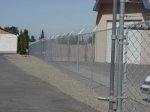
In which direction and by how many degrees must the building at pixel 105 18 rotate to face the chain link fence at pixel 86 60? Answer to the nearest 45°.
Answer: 0° — it already faces it
